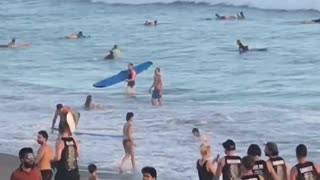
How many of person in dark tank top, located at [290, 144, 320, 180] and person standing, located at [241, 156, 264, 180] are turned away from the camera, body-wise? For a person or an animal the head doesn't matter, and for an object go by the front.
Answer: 2

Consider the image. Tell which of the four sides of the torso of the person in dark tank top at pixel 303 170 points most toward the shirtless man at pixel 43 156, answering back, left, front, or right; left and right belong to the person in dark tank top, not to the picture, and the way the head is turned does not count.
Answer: left

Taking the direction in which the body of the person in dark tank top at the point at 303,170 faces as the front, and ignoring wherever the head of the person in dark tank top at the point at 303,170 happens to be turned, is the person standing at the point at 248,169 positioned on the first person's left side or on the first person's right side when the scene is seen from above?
on the first person's left side

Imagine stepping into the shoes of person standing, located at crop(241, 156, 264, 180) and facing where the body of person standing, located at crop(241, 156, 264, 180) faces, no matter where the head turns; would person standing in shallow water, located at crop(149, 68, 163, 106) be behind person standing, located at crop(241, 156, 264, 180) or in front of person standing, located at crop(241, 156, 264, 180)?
in front

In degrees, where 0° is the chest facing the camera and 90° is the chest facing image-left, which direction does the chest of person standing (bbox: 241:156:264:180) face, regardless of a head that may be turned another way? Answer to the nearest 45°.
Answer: approximately 180°

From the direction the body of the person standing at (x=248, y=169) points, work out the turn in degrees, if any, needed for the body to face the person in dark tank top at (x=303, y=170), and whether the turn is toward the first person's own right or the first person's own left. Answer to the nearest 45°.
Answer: approximately 45° to the first person's own right

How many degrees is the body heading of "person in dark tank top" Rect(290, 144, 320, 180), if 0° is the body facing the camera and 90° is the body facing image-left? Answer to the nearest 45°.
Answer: approximately 180°

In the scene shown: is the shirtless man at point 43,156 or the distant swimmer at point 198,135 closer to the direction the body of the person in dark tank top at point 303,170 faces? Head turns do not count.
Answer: the distant swimmer

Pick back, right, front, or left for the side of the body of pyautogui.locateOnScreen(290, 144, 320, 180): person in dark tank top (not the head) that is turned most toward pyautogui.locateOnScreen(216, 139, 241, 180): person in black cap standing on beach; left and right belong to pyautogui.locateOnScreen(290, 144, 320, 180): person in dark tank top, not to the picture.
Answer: left
